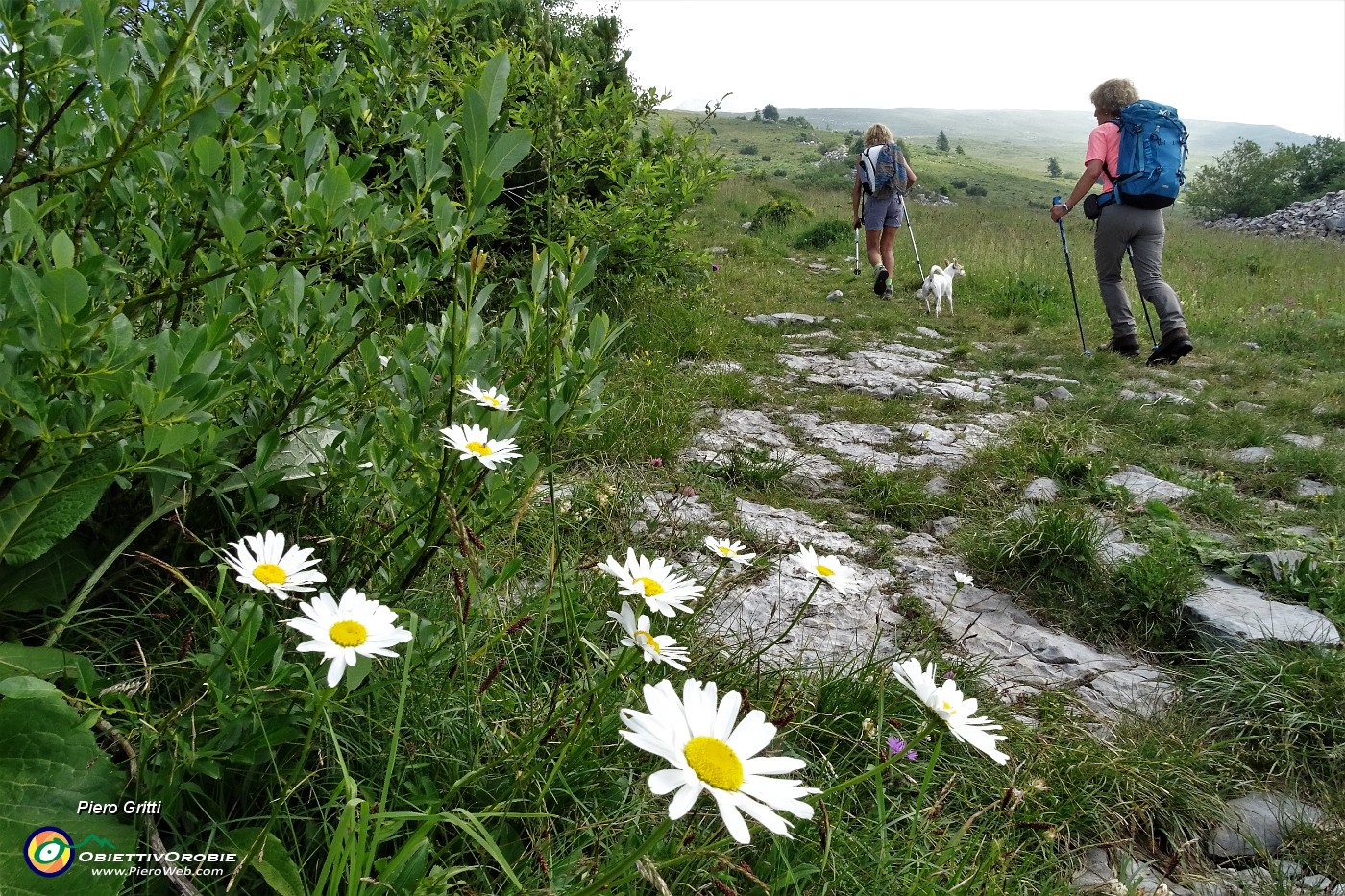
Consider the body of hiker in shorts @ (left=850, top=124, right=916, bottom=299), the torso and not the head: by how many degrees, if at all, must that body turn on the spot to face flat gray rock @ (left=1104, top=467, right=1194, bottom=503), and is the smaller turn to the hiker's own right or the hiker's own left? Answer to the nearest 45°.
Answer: approximately 180°

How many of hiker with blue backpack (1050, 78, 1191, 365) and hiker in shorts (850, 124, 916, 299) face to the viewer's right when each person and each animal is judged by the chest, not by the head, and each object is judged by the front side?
0

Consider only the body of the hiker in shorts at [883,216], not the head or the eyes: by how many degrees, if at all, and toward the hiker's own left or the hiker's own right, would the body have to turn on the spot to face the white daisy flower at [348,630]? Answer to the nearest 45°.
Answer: approximately 180°

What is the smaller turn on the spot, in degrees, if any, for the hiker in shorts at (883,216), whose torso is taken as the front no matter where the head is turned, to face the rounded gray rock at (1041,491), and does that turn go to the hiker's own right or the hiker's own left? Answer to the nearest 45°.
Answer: approximately 180°

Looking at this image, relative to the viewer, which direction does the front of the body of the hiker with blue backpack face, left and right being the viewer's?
facing away from the viewer and to the left of the viewer

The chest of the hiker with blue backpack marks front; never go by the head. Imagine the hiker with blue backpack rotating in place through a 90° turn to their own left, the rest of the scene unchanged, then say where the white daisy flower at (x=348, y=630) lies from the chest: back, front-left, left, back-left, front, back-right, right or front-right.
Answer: front-left

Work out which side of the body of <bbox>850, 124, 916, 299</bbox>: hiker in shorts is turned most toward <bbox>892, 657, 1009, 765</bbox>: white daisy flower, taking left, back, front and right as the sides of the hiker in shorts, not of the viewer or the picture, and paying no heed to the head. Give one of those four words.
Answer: back

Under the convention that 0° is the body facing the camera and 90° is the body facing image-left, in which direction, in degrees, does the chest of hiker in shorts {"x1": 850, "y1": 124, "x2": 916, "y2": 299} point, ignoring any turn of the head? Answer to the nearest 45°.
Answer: approximately 180°

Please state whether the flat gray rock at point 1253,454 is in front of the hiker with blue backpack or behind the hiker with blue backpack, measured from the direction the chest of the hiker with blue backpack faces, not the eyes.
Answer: behind

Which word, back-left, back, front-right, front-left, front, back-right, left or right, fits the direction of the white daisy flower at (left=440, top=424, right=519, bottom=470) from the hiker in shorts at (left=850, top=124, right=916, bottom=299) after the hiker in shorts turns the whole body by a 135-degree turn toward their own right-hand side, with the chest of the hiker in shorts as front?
front-right

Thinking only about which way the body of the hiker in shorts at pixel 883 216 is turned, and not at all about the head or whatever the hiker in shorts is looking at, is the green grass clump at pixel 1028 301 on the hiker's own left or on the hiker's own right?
on the hiker's own right

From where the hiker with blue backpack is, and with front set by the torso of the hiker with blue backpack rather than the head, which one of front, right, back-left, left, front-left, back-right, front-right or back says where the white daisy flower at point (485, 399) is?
back-left

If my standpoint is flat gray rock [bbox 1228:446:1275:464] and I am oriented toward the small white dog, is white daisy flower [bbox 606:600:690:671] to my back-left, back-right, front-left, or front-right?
back-left

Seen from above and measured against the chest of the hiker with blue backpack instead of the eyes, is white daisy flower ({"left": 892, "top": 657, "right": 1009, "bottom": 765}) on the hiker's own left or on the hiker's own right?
on the hiker's own left

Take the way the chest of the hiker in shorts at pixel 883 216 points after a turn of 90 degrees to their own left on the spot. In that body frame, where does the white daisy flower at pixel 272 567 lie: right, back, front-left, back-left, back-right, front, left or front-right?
left
